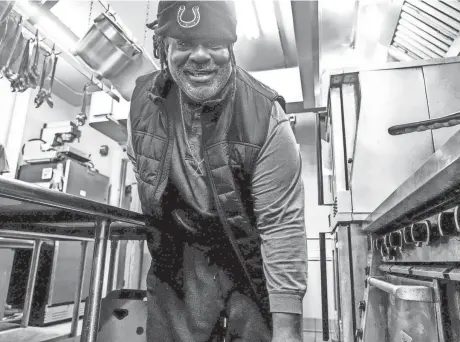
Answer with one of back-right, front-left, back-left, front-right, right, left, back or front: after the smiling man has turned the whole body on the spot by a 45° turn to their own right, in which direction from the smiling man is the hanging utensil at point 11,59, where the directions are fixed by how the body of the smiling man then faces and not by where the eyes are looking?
right

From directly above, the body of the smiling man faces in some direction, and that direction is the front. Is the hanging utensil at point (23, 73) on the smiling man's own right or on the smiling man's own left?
on the smiling man's own right

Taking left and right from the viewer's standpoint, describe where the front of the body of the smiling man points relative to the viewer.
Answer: facing the viewer

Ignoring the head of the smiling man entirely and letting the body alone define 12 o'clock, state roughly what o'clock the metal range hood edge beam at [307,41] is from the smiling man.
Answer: The metal range hood edge beam is roughly at 7 o'clock from the smiling man.

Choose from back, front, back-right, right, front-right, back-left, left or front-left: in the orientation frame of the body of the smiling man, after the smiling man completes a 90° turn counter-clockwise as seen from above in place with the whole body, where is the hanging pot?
back-left
